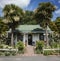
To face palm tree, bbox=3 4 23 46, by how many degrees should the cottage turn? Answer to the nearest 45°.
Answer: approximately 45° to its right

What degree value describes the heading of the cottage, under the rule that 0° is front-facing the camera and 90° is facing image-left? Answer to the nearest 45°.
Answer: approximately 0°
